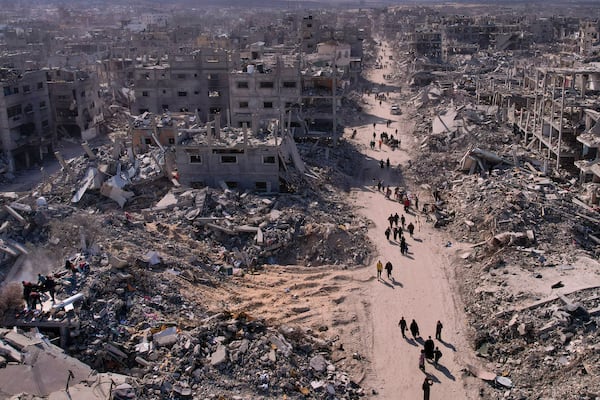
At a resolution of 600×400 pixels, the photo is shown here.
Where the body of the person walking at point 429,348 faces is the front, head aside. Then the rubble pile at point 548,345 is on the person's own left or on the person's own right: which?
on the person's own right

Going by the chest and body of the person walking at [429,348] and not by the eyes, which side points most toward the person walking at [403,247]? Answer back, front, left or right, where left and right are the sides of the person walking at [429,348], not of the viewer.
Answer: front

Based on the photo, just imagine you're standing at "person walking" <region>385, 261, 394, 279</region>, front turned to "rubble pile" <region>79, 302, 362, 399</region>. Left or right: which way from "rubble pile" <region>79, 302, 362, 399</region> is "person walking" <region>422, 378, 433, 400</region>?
left

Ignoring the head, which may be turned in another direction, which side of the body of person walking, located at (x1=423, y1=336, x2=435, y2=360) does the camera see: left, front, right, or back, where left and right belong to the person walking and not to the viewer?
back

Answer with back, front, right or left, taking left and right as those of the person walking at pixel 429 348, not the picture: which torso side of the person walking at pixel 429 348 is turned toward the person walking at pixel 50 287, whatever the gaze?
left

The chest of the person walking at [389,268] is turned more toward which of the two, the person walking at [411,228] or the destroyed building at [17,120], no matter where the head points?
the person walking

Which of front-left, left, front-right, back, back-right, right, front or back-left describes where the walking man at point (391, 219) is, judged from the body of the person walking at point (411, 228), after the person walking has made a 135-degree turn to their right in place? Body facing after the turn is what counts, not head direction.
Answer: back

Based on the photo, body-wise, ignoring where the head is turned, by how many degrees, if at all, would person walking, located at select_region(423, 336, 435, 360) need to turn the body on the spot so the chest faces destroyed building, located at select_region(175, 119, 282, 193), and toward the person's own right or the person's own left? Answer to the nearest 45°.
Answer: approximately 45° to the person's own left

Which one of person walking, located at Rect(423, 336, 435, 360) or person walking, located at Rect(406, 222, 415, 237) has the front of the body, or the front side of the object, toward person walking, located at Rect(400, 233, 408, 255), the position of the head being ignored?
person walking, located at Rect(423, 336, 435, 360)

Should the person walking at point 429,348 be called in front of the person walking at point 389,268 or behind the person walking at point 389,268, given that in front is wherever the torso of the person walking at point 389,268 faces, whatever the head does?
behind

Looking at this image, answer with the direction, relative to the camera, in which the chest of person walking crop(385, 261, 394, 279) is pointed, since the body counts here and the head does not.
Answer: away from the camera

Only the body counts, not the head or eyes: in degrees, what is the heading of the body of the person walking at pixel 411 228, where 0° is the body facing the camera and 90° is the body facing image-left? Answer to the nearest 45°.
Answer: approximately 180°
